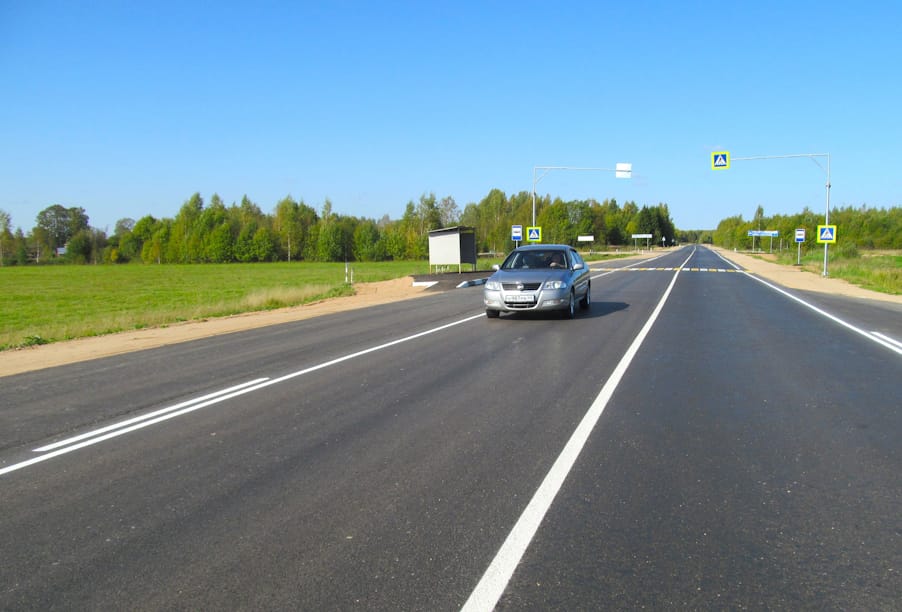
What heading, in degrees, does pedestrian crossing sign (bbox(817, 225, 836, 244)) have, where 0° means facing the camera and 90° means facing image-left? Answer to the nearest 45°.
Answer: approximately 0°

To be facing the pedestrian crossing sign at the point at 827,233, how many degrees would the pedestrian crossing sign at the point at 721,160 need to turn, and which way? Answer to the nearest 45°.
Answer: approximately 135° to its left

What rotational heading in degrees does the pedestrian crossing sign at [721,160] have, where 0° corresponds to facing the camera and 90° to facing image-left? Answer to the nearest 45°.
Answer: approximately 0°

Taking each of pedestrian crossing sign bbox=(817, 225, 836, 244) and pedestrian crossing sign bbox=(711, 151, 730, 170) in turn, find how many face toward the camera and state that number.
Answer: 2

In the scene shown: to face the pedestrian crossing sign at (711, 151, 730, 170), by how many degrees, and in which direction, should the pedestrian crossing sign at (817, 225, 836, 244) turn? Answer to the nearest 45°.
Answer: approximately 45° to its right
